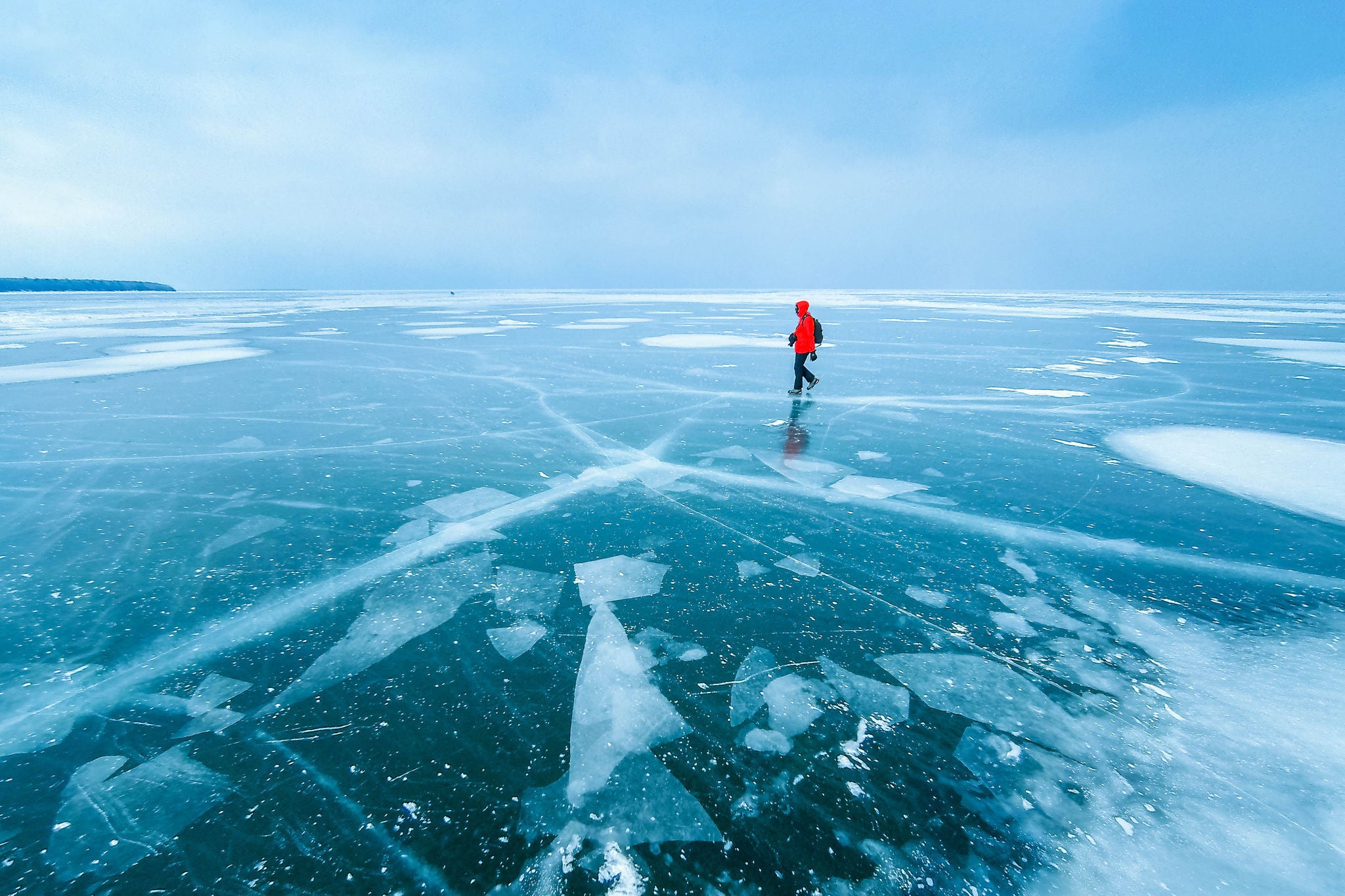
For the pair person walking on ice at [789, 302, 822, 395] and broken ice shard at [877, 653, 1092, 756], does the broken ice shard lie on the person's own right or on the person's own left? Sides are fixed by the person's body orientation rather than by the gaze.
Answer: on the person's own left

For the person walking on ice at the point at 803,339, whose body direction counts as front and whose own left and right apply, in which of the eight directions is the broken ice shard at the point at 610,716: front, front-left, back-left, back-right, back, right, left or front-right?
left

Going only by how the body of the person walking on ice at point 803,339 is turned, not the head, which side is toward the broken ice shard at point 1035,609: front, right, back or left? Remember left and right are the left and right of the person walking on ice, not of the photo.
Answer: left

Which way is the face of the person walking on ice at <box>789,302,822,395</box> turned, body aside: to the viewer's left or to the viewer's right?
to the viewer's left

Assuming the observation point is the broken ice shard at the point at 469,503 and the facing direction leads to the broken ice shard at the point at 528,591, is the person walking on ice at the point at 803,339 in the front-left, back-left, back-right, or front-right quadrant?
back-left

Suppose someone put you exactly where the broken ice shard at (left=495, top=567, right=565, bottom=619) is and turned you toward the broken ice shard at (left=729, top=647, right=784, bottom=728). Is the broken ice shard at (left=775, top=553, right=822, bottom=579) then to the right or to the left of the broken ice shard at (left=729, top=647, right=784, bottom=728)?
left

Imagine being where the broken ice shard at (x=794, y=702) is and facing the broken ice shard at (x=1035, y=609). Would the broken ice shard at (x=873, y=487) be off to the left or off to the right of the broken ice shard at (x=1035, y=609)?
left

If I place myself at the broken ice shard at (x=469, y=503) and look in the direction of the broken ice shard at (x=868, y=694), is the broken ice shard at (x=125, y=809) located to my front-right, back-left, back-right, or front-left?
front-right

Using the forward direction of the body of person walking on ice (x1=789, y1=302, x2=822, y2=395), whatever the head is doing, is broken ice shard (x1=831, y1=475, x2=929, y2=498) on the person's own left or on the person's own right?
on the person's own left

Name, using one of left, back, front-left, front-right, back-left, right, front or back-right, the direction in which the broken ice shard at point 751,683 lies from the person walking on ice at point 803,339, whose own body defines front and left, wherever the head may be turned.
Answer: left

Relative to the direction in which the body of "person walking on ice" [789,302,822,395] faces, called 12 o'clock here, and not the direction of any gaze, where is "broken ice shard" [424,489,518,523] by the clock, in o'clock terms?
The broken ice shard is roughly at 10 o'clock from the person walking on ice.

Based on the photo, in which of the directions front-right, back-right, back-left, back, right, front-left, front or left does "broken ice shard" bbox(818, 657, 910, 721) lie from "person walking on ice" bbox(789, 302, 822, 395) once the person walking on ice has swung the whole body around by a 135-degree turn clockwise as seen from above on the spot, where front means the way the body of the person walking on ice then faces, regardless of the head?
back-right

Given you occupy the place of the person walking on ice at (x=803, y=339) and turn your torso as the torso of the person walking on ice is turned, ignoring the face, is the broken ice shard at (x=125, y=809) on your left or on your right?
on your left

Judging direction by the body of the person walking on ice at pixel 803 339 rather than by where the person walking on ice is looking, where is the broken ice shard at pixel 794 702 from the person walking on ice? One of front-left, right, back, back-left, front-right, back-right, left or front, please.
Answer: left

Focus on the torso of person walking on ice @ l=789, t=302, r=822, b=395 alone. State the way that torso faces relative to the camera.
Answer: to the viewer's left

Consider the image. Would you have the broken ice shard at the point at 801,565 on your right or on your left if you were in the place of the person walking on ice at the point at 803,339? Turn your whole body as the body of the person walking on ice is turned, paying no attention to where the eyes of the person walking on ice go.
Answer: on your left

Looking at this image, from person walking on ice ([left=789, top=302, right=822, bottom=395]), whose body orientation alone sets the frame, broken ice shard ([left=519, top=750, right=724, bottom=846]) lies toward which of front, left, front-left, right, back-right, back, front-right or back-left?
left

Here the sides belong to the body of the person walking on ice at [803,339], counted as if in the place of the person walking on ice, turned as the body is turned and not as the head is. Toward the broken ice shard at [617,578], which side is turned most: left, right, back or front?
left
